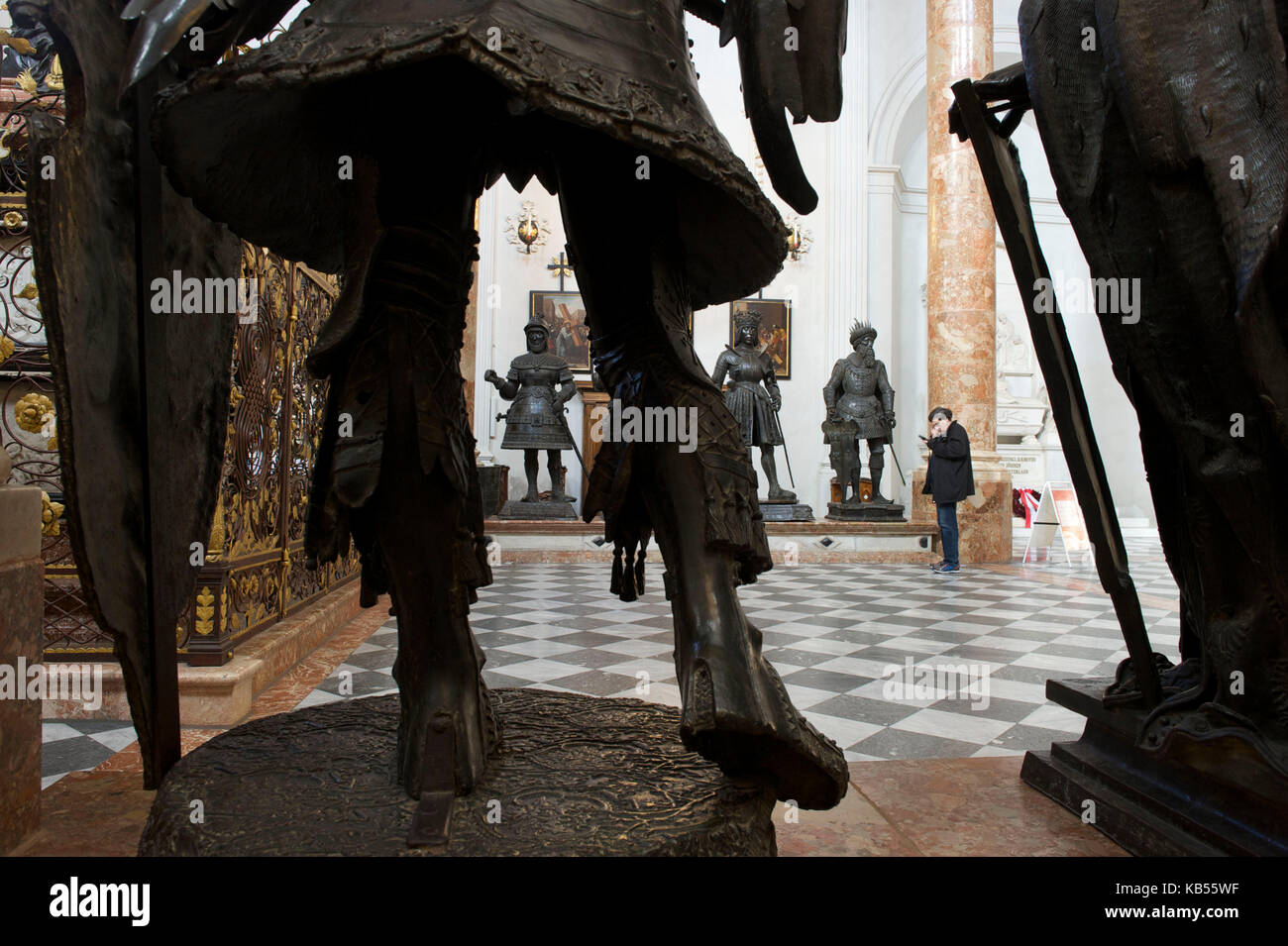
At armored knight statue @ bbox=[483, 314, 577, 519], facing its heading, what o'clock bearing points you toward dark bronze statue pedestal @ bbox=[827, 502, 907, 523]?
The dark bronze statue pedestal is roughly at 9 o'clock from the armored knight statue.

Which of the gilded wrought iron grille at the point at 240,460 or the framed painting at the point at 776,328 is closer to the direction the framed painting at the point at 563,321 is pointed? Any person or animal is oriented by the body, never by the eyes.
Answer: the gilded wrought iron grille

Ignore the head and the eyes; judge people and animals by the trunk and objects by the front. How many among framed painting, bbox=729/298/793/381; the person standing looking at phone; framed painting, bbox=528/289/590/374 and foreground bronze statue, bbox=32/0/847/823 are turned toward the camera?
2

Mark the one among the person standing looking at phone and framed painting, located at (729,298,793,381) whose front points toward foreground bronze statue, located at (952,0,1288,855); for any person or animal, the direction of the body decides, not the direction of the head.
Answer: the framed painting

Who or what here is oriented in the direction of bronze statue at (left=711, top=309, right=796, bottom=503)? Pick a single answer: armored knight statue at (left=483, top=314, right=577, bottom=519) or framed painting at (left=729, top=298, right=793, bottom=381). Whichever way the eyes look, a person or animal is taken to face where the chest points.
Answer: the framed painting

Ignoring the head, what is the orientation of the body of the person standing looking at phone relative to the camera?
to the viewer's left

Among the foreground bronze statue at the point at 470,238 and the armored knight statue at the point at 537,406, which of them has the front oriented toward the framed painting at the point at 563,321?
the foreground bronze statue

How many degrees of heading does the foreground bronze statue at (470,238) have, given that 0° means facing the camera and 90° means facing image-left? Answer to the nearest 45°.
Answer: approximately 180°
